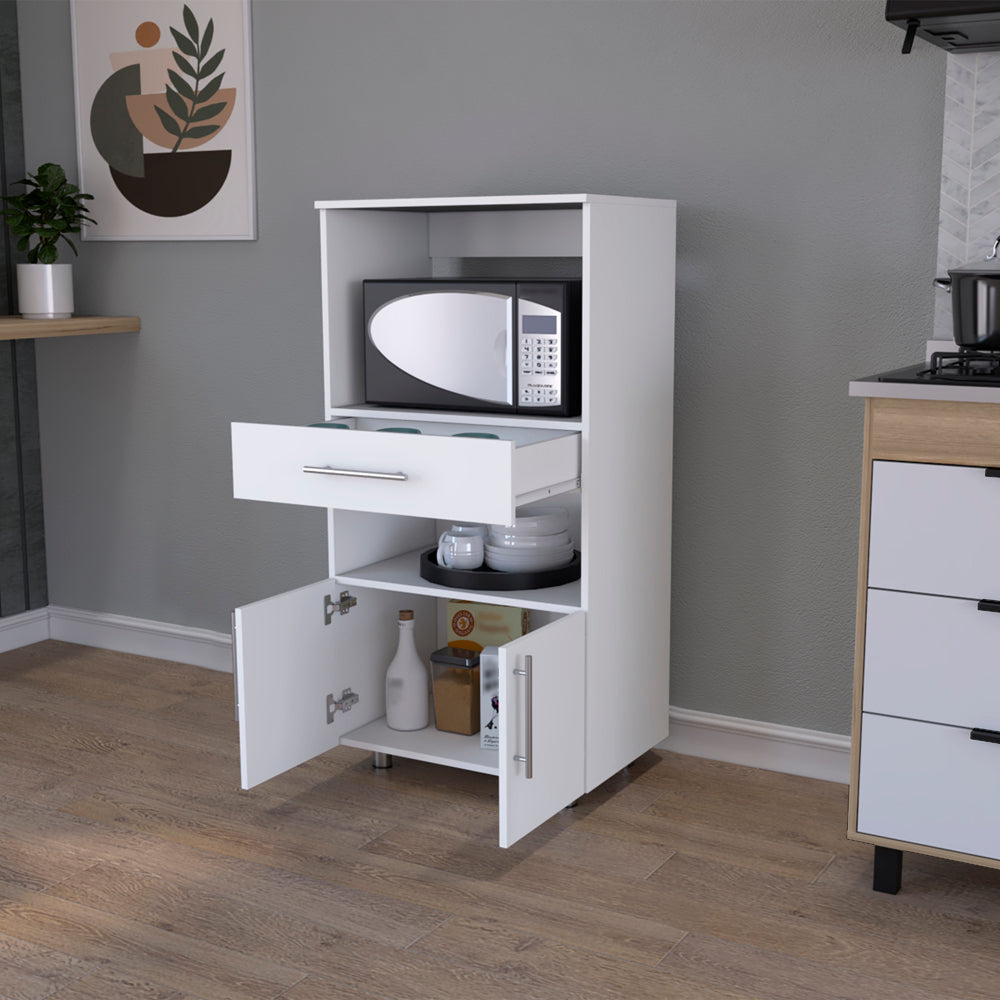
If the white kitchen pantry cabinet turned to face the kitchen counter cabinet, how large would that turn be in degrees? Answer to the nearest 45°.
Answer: approximately 90° to its left

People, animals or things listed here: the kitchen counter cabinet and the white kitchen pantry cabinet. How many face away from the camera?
0

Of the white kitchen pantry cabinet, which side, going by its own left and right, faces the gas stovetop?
left

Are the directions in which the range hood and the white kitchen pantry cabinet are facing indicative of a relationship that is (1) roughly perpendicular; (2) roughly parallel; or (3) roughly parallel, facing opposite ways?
roughly parallel

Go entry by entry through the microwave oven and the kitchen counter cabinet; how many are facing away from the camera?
0

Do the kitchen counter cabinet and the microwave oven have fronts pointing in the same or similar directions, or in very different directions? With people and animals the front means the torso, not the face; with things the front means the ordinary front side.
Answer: same or similar directions

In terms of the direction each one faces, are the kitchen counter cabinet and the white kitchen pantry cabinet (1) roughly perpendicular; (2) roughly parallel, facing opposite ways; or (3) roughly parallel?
roughly parallel

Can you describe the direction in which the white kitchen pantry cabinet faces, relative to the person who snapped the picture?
facing the viewer and to the left of the viewer

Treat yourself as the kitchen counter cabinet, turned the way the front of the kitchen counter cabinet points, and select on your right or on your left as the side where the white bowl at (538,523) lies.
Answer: on your right

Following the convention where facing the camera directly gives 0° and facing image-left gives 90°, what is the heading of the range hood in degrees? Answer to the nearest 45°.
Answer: approximately 45°

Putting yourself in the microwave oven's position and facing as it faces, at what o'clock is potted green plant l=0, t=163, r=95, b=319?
The potted green plant is roughly at 3 o'clock from the microwave oven.
